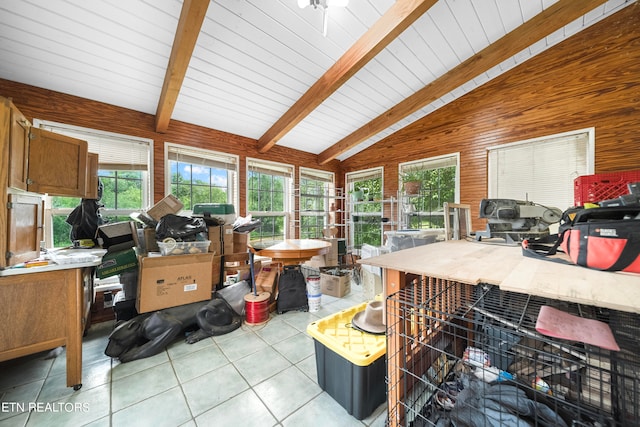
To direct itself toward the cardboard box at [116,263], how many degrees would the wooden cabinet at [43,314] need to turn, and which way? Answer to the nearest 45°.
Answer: approximately 45° to its left

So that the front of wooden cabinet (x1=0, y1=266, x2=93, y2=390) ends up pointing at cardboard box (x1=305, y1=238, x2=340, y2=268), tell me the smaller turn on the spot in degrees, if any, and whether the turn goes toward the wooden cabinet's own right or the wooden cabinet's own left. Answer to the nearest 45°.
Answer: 0° — it already faces it

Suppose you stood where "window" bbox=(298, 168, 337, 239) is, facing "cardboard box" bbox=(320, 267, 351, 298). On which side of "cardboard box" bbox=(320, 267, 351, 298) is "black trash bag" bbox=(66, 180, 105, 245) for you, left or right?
right

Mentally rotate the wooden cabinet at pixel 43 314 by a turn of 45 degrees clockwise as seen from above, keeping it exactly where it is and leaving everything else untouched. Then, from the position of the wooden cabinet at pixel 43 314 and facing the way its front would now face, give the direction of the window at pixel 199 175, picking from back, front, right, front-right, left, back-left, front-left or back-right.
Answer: left

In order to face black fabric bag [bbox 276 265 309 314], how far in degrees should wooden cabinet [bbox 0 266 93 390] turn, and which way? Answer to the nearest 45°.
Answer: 0° — it already faces it

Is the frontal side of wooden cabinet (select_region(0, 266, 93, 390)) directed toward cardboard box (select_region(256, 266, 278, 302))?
yes

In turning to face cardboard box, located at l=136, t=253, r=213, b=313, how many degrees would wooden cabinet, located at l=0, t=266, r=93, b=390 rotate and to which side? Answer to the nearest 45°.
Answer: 0° — it already faces it

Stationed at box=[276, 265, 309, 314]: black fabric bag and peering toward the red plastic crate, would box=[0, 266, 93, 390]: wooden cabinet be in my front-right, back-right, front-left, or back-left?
back-right

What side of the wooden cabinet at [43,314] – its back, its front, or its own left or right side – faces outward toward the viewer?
right

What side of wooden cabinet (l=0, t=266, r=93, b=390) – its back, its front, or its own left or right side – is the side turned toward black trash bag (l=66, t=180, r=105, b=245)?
left

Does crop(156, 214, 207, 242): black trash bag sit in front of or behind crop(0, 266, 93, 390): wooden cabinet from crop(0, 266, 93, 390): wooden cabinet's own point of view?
in front

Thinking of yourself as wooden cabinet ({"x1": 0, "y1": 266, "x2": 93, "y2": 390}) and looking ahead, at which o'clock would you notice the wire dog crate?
The wire dog crate is roughly at 2 o'clock from the wooden cabinet.
